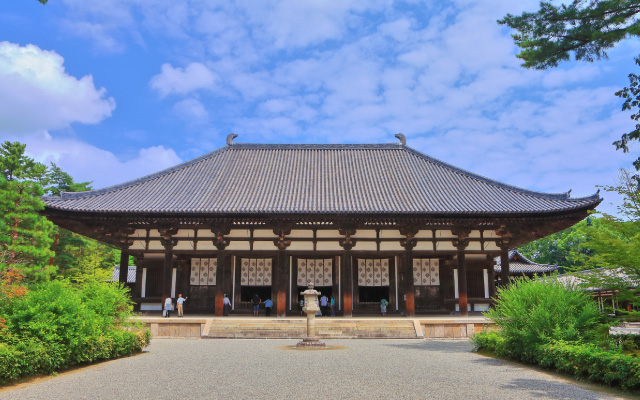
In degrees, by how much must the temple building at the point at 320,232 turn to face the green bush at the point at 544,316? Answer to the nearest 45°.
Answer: approximately 45° to its left

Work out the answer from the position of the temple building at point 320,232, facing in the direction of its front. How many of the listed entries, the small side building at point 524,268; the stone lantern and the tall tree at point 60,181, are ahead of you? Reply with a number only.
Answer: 1

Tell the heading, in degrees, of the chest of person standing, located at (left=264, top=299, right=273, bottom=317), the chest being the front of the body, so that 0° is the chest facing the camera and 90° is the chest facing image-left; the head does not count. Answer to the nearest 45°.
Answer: approximately 180°

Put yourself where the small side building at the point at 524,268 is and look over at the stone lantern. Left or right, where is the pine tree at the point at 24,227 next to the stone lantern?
right

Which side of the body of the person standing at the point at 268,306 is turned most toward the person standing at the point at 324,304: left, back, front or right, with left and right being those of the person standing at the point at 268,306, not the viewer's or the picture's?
right

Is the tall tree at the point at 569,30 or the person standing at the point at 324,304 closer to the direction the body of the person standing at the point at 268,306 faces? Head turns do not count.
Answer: the person standing

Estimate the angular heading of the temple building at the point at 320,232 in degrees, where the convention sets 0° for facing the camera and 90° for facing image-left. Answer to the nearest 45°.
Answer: approximately 0°

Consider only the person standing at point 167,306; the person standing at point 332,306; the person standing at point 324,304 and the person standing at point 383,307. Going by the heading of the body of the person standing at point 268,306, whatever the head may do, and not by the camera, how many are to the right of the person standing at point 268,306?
3

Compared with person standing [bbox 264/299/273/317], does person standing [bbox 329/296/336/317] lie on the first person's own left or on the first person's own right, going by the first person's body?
on the first person's own right
